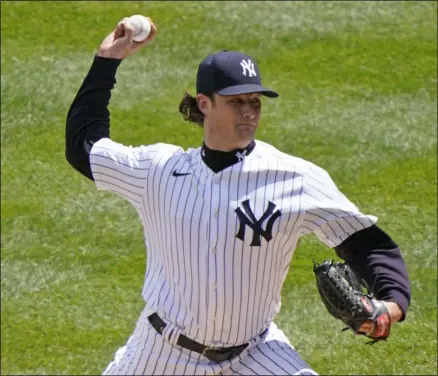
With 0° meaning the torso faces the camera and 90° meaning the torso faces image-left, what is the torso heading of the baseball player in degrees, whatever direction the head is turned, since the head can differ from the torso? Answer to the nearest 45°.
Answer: approximately 0°

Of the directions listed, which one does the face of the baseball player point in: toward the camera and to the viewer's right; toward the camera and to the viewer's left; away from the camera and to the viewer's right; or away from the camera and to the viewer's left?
toward the camera and to the viewer's right
